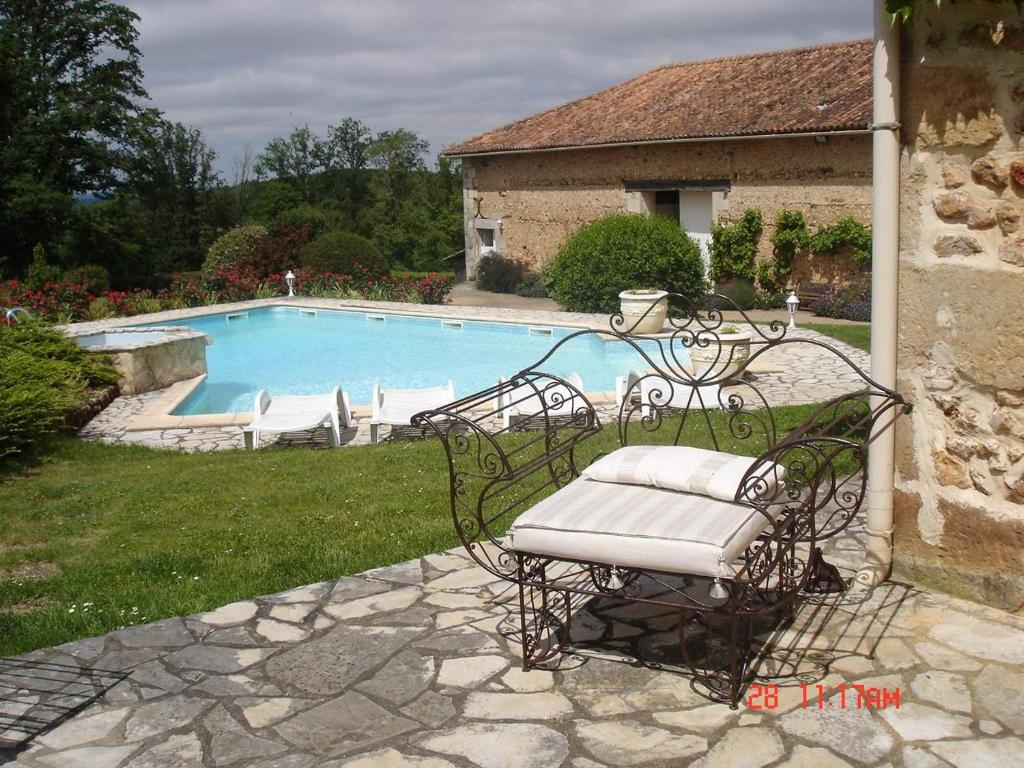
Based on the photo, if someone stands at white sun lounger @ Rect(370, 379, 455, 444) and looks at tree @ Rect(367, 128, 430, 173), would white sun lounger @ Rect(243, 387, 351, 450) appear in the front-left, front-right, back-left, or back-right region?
back-left

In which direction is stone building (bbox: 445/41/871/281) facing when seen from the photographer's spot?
facing the viewer and to the left of the viewer

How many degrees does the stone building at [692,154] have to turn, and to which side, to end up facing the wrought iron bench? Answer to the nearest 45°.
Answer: approximately 45° to its left

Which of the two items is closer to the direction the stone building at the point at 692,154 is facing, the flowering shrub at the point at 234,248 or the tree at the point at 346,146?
the flowering shrub

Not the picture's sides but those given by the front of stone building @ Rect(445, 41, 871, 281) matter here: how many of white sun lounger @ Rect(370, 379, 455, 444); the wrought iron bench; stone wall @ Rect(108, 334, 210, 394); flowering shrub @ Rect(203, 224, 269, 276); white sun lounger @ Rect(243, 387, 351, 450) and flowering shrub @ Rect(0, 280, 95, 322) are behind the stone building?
0

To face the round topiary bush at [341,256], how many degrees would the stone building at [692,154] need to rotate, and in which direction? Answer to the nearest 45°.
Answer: approximately 45° to its right

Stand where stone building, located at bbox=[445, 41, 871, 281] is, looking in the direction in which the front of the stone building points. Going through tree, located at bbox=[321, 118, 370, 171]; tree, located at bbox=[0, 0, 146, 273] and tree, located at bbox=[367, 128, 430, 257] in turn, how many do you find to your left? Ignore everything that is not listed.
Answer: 0

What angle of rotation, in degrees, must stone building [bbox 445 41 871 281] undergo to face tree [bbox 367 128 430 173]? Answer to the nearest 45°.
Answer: approximately 90° to its right

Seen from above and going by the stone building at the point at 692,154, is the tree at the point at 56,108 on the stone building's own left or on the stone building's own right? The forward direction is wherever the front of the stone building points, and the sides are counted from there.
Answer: on the stone building's own right

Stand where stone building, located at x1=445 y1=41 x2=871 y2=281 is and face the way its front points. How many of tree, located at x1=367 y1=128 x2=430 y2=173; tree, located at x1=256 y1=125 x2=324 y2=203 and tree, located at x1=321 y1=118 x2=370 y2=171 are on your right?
3

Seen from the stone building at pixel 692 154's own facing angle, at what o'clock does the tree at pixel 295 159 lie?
The tree is roughly at 3 o'clock from the stone building.

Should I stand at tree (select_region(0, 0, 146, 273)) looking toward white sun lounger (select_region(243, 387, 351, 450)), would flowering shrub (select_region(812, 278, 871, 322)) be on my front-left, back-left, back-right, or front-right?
front-left

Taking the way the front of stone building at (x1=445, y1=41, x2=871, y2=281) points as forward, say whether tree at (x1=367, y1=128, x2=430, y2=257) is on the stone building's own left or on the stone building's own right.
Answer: on the stone building's own right

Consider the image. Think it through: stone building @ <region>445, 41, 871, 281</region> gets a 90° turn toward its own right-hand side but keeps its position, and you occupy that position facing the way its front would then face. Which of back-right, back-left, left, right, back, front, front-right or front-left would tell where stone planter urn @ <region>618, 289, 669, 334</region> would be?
back-left

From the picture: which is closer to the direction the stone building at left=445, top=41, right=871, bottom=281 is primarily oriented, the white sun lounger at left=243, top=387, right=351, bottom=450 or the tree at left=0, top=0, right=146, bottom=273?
the white sun lounger

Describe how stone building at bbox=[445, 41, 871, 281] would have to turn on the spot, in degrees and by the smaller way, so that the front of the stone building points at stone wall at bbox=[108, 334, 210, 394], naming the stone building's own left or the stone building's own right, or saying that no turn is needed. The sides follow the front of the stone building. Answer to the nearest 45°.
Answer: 0° — it already faces it
